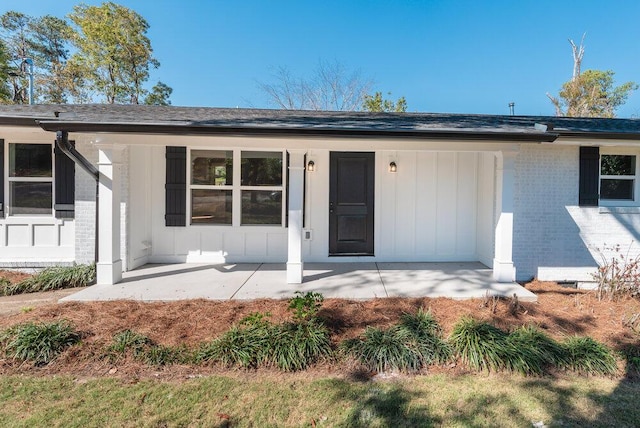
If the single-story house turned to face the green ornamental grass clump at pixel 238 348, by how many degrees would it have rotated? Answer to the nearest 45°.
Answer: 0° — it already faces it

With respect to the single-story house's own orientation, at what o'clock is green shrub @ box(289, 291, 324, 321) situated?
The green shrub is roughly at 12 o'clock from the single-story house.

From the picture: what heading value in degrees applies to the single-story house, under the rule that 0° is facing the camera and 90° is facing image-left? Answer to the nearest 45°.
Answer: approximately 0°

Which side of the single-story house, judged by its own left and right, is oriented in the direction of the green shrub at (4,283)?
right

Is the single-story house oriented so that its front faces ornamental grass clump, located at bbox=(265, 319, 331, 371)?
yes

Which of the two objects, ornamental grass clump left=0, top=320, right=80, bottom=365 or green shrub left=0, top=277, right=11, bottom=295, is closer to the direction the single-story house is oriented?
the ornamental grass clump

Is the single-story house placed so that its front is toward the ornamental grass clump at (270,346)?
yes

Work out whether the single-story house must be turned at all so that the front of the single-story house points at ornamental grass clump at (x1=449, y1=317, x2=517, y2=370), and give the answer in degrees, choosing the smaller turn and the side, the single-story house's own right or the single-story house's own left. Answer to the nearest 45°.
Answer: approximately 45° to the single-story house's own left
